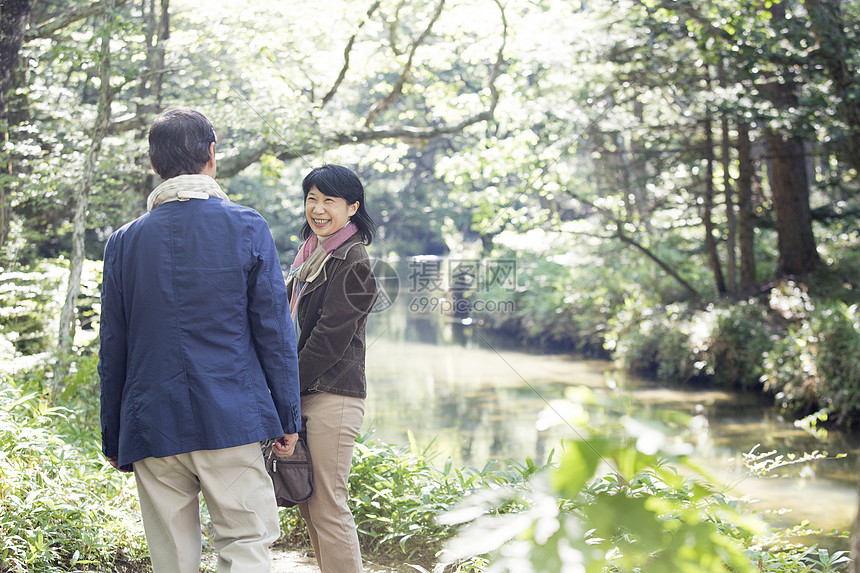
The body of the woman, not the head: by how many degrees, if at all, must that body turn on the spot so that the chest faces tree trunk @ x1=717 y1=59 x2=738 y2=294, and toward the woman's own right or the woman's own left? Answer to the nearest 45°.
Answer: approximately 180°

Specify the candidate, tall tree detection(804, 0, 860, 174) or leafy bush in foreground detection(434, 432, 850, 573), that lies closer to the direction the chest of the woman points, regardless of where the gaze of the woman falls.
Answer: the leafy bush in foreground

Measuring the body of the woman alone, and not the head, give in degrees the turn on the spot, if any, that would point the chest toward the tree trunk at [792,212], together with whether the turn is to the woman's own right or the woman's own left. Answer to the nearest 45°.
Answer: approximately 180°

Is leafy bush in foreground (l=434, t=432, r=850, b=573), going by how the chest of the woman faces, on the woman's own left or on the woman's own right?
on the woman's own left

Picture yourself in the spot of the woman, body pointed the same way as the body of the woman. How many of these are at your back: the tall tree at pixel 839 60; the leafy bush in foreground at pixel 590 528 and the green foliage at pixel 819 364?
2

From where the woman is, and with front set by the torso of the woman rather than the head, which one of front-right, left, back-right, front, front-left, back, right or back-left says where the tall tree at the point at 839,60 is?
back

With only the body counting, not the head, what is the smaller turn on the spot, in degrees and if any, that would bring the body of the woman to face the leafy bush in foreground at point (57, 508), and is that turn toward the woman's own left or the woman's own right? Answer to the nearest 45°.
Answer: approximately 90° to the woman's own right

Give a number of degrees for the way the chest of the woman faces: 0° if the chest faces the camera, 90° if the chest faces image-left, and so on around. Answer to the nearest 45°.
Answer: approximately 45°

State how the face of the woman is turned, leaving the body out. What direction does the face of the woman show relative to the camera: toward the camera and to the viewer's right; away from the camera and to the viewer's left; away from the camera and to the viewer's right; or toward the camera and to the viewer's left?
toward the camera and to the viewer's left

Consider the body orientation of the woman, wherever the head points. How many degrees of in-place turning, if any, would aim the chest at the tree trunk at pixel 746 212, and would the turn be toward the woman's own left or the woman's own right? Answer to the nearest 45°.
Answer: approximately 180°
